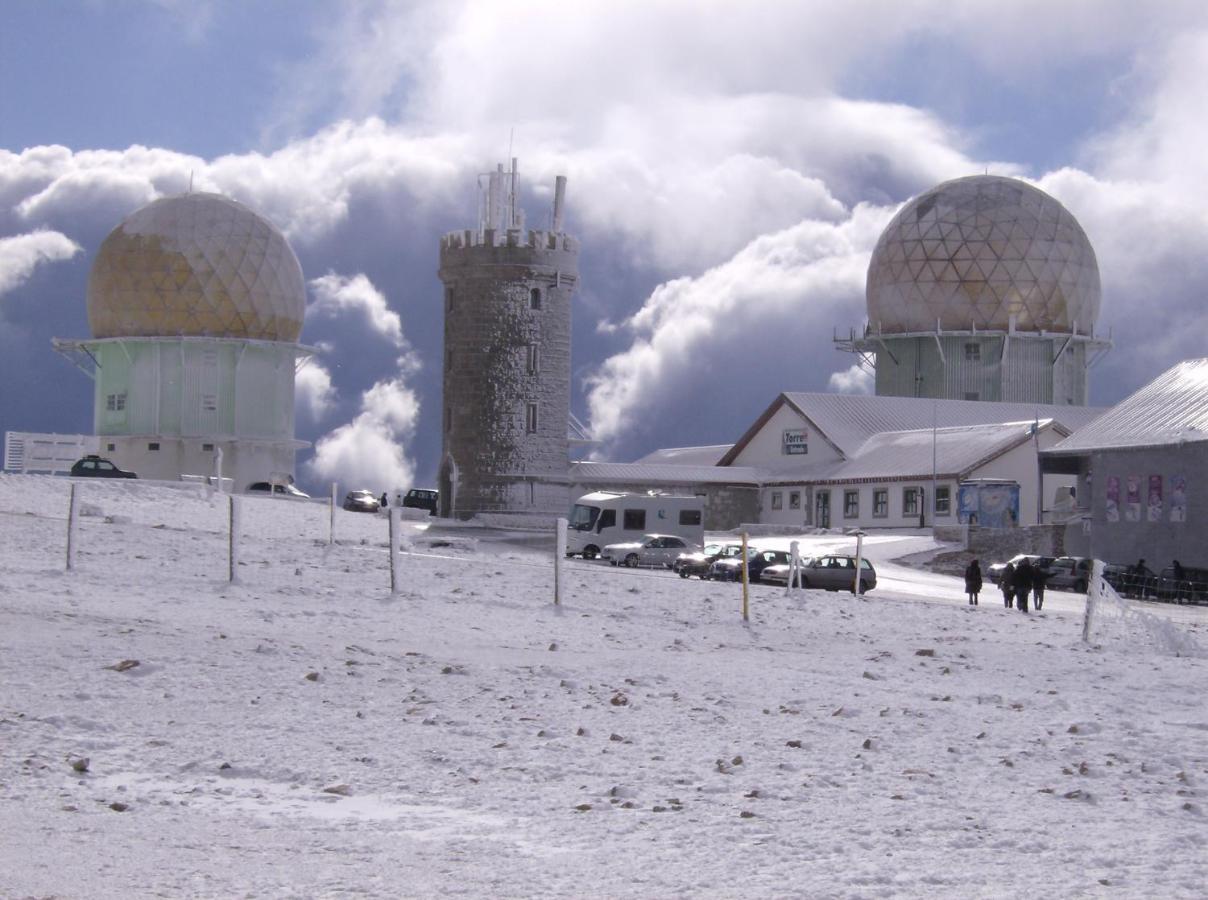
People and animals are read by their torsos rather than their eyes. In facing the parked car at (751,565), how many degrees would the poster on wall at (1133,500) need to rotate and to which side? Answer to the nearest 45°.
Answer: approximately 45° to its right

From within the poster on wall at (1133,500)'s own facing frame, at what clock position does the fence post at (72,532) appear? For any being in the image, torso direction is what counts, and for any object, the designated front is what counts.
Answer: The fence post is roughly at 1 o'clock from the poster on wall.

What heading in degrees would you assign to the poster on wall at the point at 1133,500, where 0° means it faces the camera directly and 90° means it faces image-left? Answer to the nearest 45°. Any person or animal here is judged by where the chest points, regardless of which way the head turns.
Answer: approximately 0°

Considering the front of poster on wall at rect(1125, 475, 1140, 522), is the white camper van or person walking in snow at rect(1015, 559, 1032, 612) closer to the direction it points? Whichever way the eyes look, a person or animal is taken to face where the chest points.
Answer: the person walking in snow

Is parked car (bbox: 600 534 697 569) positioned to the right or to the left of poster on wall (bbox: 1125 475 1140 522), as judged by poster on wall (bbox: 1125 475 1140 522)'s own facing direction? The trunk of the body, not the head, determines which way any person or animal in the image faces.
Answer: on its right

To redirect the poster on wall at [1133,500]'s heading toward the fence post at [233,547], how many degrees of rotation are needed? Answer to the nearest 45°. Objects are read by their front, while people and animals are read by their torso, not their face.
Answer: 0° — it already faces it

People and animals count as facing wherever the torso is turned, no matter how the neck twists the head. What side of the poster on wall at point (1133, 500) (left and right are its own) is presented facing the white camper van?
right
